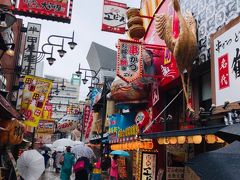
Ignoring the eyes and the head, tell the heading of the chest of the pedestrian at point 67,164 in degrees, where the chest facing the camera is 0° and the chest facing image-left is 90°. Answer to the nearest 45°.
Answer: approximately 180°

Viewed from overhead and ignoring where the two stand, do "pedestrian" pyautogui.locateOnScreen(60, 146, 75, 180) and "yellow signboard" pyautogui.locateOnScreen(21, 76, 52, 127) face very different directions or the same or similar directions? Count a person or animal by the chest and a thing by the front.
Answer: very different directions

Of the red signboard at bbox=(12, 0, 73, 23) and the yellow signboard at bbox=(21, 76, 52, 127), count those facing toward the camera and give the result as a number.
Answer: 2

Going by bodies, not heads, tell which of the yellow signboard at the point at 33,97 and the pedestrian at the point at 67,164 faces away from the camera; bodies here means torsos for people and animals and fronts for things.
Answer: the pedestrian

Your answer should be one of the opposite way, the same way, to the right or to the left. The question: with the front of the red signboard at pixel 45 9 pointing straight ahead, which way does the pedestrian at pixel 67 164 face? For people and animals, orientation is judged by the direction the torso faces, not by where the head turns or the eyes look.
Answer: the opposite way

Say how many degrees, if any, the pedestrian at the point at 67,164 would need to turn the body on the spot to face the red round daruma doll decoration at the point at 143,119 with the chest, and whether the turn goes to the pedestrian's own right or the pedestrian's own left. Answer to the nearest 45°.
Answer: approximately 90° to the pedestrian's own right

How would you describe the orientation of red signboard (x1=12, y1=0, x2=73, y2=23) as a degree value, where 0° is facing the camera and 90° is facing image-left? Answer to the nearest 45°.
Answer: approximately 0°

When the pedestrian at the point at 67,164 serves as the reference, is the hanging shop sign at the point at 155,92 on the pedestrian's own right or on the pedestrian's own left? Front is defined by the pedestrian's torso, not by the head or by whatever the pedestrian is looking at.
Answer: on the pedestrian's own right

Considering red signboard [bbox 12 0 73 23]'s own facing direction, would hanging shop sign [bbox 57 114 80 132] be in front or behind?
behind

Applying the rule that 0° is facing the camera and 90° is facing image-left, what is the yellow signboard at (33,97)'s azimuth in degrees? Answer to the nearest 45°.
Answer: approximately 0°
